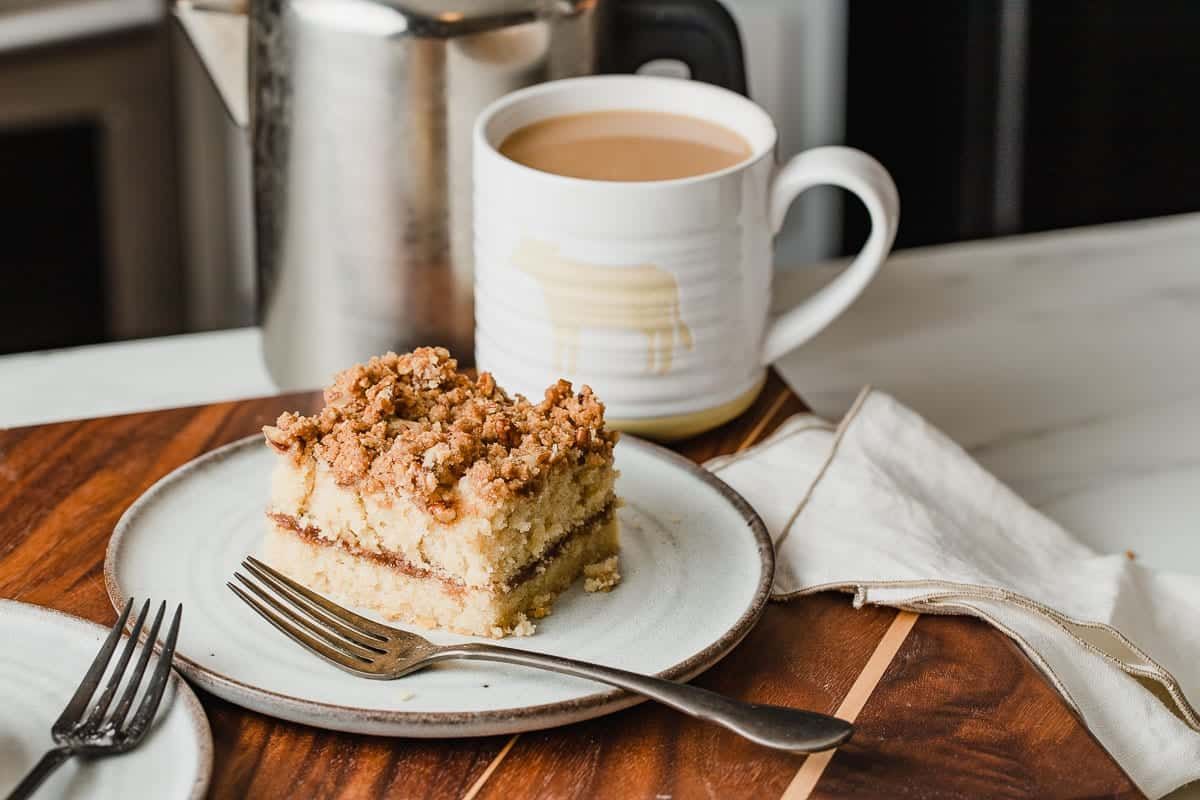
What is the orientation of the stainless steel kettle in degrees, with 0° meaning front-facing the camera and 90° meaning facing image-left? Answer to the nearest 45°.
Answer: approximately 90°
